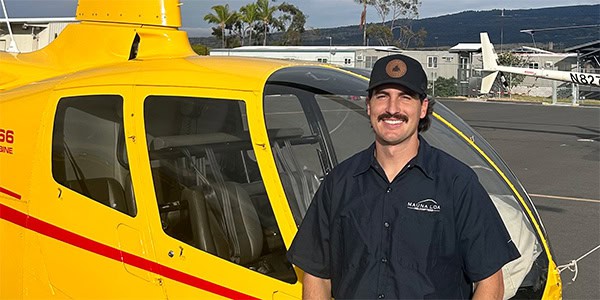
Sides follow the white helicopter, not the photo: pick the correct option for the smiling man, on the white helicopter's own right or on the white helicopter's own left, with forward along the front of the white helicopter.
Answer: on the white helicopter's own right

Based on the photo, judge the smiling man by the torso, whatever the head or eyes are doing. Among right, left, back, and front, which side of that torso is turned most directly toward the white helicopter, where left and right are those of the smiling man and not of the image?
back

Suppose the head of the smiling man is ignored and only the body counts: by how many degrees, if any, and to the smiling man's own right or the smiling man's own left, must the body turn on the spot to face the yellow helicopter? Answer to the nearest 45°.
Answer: approximately 135° to the smiling man's own right

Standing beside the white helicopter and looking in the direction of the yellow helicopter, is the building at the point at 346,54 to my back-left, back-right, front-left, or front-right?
back-right

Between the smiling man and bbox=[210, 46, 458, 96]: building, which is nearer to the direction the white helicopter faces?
the smiling man

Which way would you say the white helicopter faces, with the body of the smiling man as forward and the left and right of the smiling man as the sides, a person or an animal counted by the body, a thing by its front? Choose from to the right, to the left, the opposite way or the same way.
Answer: to the left

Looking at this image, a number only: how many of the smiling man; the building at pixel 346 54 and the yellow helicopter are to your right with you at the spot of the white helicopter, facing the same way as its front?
2

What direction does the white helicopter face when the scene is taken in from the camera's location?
facing to the right of the viewer

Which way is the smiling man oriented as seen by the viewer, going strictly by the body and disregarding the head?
toward the camera

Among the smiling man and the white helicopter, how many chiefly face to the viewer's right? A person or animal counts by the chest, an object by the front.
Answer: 1

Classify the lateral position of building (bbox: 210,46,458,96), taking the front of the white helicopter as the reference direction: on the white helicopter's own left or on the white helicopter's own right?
on the white helicopter's own left

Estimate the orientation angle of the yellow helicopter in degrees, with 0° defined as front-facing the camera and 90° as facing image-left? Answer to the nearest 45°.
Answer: approximately 315°

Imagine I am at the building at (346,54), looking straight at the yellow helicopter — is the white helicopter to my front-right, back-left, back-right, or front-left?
front-left

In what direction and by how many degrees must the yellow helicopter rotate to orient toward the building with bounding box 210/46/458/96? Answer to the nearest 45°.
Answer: approximately 135° to its left

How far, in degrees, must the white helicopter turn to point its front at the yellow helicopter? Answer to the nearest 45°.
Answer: approximately 90° to its right
